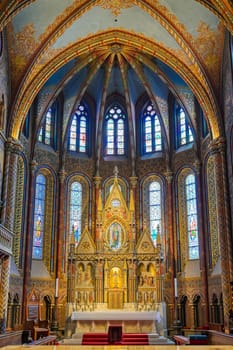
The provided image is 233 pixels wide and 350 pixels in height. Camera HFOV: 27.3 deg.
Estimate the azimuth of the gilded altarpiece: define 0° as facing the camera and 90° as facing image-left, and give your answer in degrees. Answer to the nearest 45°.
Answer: approximately 0°
